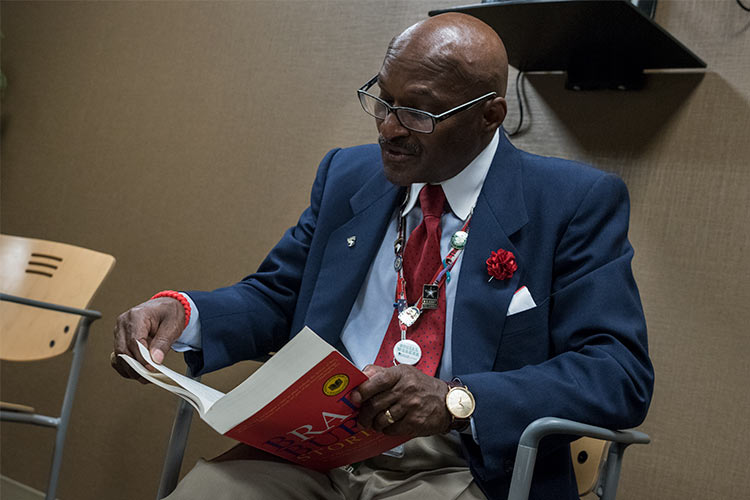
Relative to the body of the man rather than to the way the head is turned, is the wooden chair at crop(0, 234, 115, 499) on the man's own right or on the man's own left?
on the man's own right

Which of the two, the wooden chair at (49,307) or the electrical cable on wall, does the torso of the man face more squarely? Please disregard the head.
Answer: the wooden chair

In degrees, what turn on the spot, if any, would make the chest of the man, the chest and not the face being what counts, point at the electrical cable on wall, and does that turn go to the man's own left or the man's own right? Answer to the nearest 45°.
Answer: approximately 135° to the man's own right

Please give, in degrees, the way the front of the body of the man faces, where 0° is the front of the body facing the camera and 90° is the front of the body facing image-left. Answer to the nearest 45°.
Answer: approximately 45°
